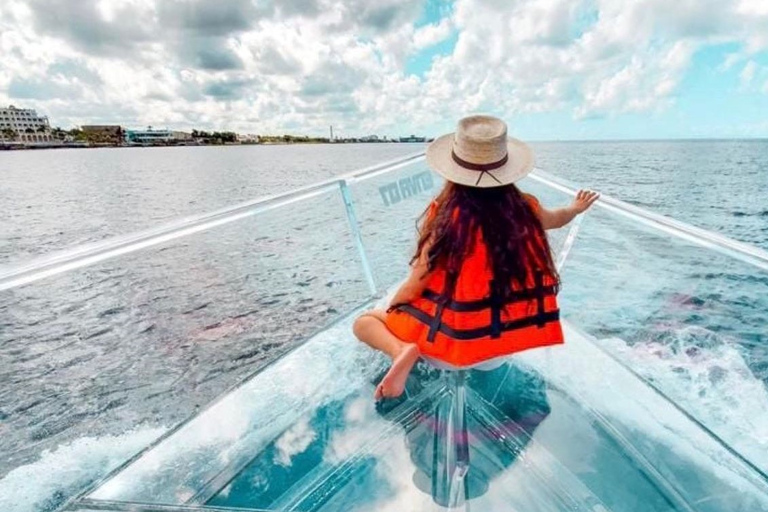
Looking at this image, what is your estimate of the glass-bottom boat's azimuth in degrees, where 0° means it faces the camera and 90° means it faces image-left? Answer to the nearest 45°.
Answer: approximately 180°

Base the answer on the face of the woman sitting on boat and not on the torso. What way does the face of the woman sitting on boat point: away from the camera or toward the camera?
away from the camera

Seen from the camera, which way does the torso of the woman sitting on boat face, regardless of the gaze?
away from the camera
